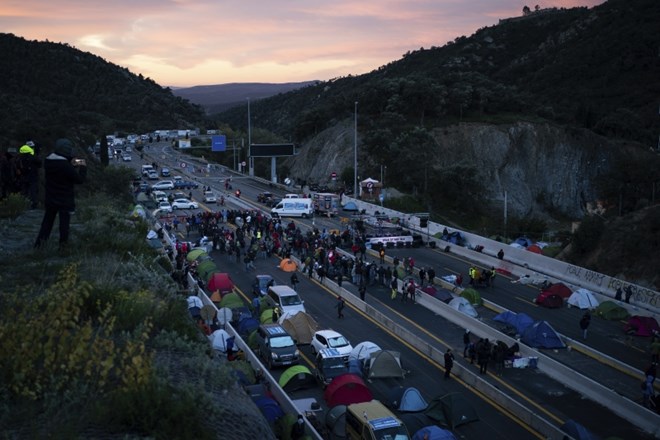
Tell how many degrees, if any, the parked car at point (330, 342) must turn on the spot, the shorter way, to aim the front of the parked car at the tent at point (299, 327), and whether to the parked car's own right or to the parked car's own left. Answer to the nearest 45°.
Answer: approximately 180°

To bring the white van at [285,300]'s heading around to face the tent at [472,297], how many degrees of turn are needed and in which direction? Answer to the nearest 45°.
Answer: approximately 45° to its left

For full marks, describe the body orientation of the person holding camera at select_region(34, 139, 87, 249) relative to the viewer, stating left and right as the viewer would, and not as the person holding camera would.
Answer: facing away from the viewer and to the right of the viewer

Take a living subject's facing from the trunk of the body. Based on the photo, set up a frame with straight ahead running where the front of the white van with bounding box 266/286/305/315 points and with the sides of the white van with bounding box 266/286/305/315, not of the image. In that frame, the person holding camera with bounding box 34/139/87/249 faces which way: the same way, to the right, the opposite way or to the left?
to the left

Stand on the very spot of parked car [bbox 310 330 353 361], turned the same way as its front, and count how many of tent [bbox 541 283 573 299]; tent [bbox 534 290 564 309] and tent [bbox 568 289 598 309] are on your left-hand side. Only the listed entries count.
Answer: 3

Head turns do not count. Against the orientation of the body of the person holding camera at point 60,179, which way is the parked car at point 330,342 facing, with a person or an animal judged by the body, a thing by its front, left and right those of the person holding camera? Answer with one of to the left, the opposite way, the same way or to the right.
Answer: to the right

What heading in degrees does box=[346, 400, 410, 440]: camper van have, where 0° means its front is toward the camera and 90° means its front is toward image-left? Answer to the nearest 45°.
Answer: approximately 315°

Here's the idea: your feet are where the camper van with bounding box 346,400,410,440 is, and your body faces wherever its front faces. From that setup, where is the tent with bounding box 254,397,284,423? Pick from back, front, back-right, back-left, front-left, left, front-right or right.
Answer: back-right

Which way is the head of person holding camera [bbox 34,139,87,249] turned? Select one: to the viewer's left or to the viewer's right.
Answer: to the viewer's right

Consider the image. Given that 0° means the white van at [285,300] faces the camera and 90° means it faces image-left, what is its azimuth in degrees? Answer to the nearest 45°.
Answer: approximately 315°
